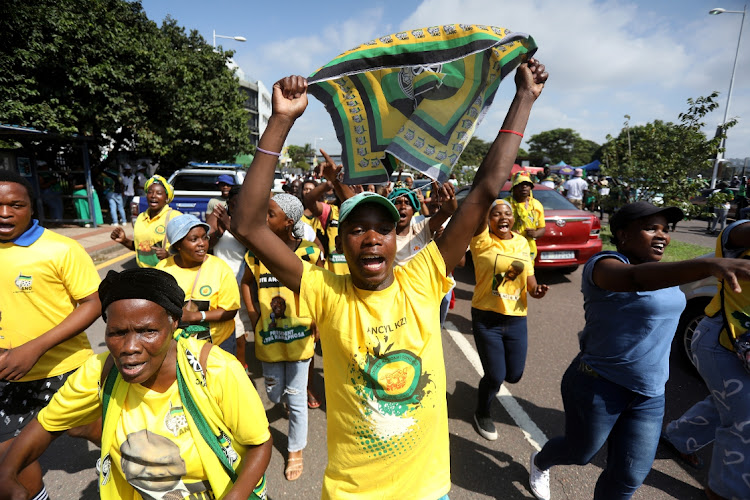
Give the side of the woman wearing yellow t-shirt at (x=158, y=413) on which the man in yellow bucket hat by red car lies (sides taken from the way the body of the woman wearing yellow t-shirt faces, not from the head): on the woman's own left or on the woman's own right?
on the woman's own left

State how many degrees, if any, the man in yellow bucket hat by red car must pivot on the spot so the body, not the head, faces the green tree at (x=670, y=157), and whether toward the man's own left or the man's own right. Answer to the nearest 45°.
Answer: approximately 135° to the man's own left

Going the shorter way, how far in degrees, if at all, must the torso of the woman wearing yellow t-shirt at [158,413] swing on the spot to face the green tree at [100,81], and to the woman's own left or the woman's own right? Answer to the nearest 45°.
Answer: approximately 180°

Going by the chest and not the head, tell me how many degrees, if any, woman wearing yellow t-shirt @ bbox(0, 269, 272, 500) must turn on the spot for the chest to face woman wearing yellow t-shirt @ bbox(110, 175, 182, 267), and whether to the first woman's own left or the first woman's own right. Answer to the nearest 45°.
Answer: approximately 180°

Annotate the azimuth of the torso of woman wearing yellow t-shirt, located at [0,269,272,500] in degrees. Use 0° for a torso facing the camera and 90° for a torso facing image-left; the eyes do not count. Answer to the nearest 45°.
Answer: approximately 0°

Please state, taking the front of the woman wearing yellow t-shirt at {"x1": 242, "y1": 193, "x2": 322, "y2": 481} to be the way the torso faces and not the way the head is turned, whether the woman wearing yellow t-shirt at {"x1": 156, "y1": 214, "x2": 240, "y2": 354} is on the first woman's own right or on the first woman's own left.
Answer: on the first woman's own right

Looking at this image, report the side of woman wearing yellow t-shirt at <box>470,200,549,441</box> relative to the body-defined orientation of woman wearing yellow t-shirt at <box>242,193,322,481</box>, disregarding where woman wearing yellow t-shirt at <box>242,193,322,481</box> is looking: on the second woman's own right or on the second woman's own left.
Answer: on the second woman's own left

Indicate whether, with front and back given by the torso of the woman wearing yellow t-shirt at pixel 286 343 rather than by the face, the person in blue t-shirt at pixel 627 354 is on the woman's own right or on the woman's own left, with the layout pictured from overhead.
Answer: on the woman's own left

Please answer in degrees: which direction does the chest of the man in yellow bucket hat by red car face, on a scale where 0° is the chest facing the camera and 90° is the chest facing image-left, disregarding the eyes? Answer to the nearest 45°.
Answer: approximately 0°
